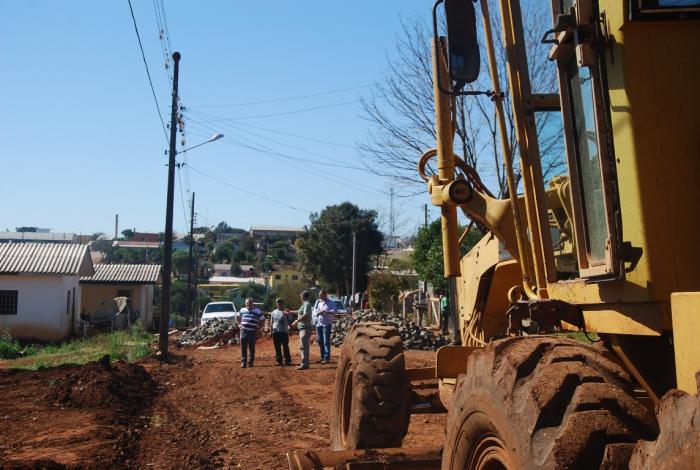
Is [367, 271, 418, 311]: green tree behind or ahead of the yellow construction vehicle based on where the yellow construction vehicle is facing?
ahead

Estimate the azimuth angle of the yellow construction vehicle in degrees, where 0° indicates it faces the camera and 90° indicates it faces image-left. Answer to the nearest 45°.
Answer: approximately 135°

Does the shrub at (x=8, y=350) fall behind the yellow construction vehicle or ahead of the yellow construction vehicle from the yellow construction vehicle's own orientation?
ahead

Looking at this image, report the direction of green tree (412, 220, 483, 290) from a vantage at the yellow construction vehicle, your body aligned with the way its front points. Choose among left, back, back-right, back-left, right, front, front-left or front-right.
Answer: front-right

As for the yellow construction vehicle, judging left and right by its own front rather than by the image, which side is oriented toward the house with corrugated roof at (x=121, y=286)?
front
